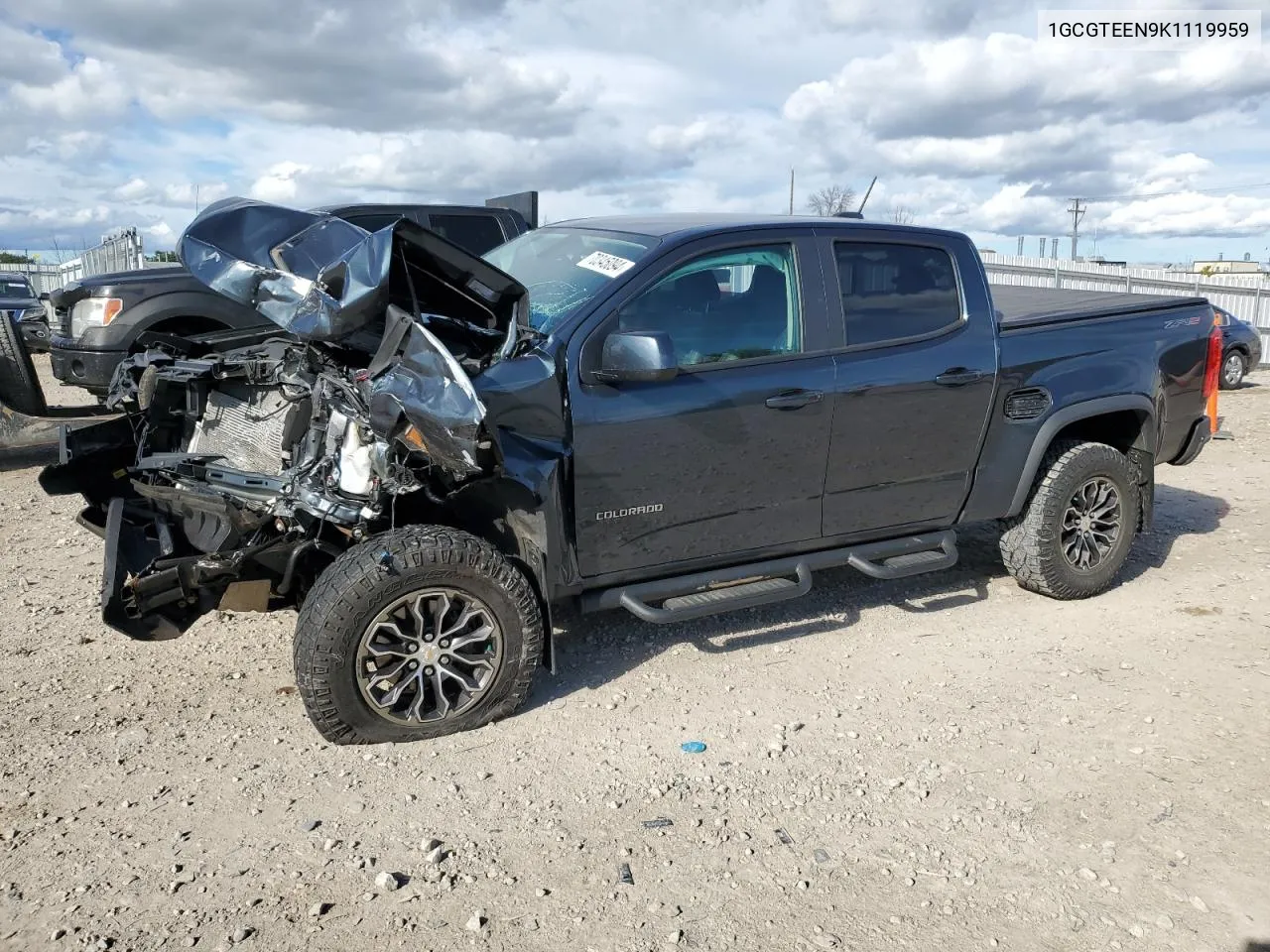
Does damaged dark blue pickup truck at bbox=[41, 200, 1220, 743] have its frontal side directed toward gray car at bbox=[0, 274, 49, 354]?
no

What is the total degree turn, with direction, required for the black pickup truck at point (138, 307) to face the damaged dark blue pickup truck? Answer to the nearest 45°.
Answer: approximately 90° to its left

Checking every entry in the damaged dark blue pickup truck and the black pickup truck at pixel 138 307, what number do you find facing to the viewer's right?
0

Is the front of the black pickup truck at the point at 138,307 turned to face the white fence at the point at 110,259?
no

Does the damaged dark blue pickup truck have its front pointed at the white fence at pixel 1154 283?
no

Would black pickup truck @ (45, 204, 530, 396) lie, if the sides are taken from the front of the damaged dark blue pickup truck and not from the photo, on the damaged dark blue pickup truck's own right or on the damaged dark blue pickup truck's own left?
on the damaged dark blue pickup truck's own right

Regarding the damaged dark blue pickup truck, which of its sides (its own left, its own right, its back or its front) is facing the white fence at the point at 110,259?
right

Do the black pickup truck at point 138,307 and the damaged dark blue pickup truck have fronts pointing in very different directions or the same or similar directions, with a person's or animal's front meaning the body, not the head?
same or similar directions

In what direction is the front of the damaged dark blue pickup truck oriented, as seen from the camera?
facing the viewer and to the left of the viewer

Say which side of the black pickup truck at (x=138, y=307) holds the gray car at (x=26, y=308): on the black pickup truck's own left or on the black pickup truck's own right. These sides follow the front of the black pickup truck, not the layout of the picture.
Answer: on the black pickup truck's own right

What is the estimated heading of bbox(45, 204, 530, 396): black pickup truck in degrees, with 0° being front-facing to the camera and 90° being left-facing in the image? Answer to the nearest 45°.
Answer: approximately 90°
